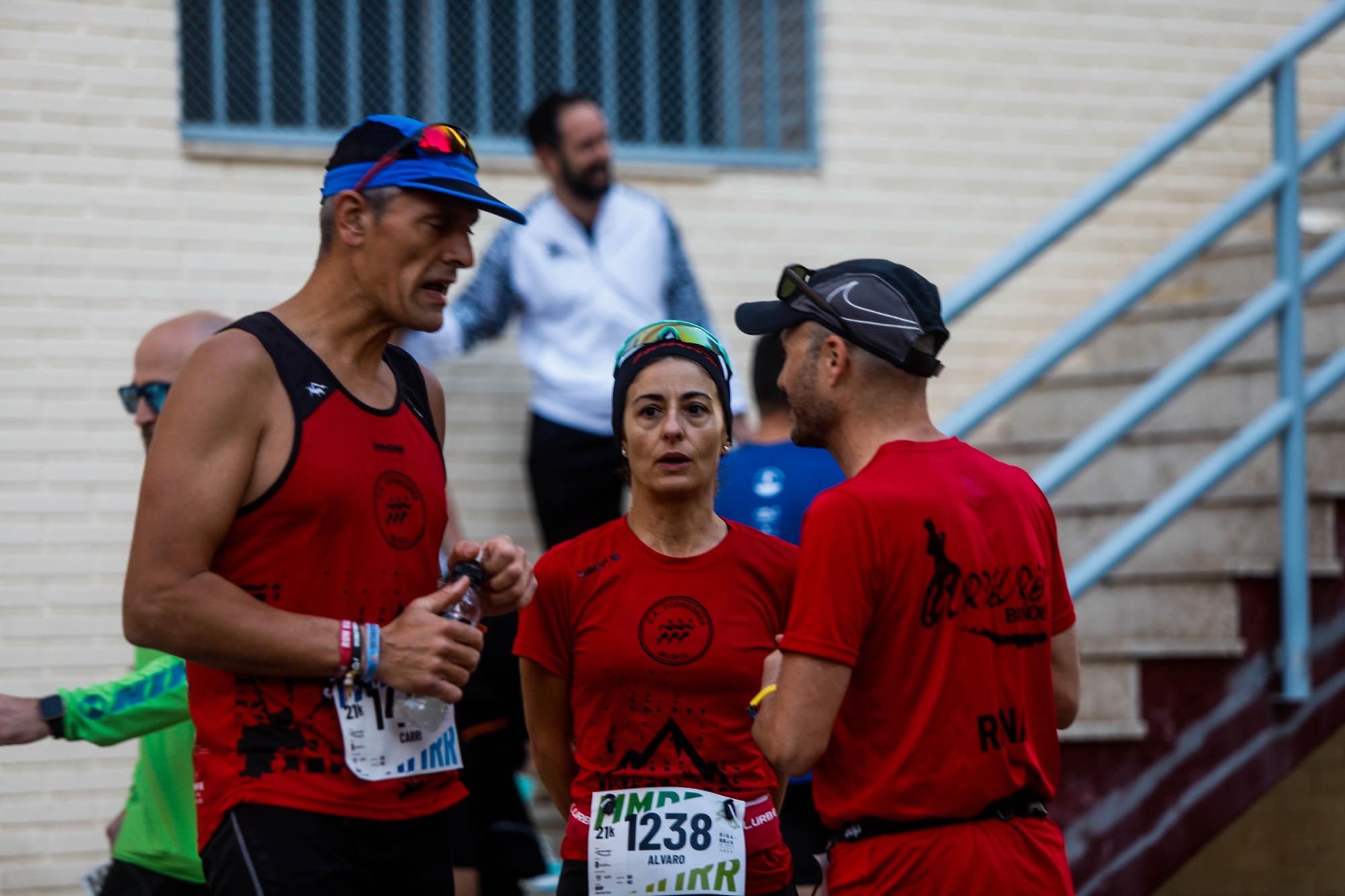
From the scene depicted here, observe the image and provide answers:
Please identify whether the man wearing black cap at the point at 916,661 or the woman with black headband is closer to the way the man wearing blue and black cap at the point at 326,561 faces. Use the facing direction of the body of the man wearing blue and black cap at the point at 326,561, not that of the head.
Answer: the man wearing black cap

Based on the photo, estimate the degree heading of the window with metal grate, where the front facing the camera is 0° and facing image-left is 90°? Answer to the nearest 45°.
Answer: approximately 0°

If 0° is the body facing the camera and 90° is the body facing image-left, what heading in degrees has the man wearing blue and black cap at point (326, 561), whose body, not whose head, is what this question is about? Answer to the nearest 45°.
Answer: approximately 315°

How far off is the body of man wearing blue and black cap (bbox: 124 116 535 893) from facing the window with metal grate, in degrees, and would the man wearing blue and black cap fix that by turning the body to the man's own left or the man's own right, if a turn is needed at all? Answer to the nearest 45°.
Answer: approximately 135° to the man's own left

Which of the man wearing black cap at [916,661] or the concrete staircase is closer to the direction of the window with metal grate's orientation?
the man wearing black cap

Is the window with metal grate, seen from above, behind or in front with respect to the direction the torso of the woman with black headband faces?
behind

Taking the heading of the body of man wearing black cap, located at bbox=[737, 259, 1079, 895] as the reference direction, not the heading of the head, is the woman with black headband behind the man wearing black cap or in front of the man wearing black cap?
in front

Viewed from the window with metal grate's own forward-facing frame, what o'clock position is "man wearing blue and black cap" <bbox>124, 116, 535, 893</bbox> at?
The man wearing blue and black cap is roughly at 12 o'clock from the window with metal grate.

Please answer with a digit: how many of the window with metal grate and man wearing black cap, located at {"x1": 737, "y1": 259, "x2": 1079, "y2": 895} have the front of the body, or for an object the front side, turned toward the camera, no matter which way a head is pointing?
1

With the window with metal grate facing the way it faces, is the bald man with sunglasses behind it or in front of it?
in front

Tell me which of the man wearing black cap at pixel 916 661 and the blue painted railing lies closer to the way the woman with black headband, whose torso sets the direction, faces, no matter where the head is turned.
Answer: the man wearing black cap

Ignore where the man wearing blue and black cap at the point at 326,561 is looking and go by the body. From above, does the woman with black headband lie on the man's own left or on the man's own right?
on the man's own left

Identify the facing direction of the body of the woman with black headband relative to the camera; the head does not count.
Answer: toward the camera
